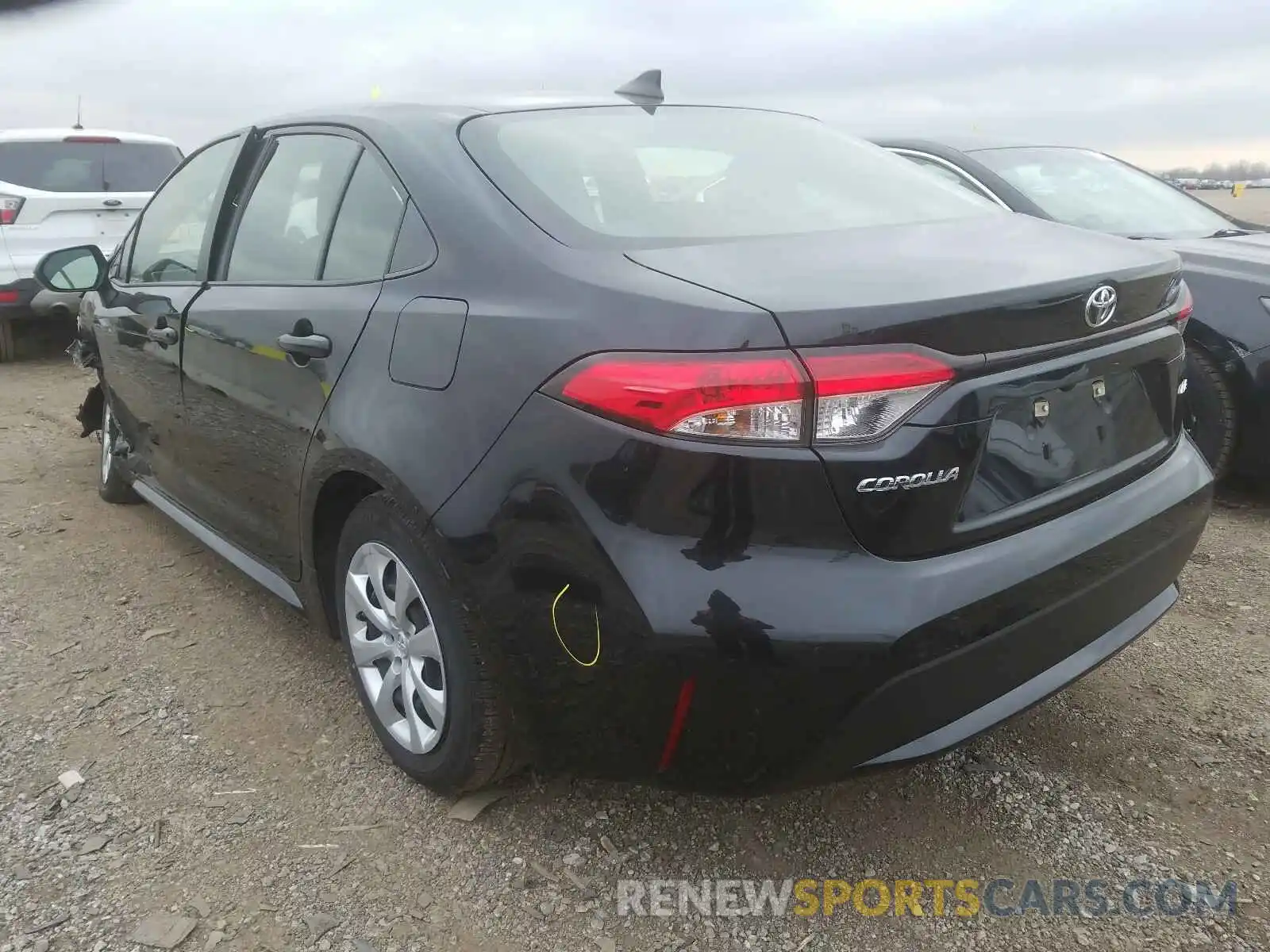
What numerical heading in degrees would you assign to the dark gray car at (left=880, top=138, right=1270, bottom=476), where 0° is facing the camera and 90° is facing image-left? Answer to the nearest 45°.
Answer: approximately 315°

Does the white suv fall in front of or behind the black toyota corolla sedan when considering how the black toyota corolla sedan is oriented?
in front

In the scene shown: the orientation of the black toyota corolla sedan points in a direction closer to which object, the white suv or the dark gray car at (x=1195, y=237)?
the white suv

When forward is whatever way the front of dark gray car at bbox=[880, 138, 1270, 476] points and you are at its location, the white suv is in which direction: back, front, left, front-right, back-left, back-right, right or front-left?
back-right

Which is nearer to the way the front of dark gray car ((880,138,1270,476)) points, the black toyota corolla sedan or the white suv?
the black toyota corolla sedan

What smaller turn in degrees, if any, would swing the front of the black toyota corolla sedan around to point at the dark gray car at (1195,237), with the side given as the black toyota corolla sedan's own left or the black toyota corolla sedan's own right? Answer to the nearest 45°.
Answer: approximately 90° to the black toyota corolla sedan's own right

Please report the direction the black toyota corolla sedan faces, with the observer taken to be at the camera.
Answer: facing away from the viewer and to the left of the viewer

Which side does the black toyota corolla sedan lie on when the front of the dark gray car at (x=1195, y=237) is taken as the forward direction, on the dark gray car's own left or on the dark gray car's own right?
on the dark gray car's own right

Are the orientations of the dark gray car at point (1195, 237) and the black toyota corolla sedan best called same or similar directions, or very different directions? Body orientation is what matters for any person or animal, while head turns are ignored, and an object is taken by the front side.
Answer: very different directions
